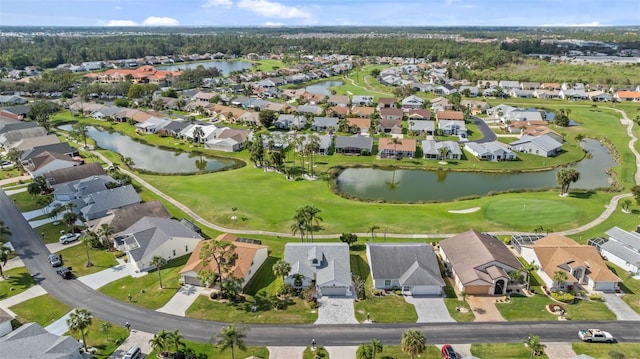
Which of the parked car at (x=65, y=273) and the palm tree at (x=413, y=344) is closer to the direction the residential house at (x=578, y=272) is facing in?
the palm tree

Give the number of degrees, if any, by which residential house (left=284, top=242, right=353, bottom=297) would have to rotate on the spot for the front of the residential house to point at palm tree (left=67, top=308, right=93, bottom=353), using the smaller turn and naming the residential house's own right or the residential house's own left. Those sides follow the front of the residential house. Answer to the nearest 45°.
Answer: approximately 45° to the residential house's own right

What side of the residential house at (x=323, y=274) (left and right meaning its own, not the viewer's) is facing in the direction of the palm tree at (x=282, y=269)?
right

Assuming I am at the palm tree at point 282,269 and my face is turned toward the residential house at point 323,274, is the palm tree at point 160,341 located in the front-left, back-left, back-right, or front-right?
back-right

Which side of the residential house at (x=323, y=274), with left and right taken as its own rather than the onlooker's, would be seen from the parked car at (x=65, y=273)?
right

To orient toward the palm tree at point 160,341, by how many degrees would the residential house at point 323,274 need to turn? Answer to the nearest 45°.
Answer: approximately 45° to its right

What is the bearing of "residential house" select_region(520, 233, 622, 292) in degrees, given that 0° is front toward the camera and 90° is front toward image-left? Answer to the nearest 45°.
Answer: approximately 0°

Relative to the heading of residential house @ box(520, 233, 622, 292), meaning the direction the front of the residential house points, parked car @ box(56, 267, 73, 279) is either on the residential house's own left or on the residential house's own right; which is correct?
on the residential house's own right

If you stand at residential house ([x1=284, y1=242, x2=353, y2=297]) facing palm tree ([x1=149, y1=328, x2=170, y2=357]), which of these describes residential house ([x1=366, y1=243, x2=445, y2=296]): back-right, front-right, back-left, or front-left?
back-left
